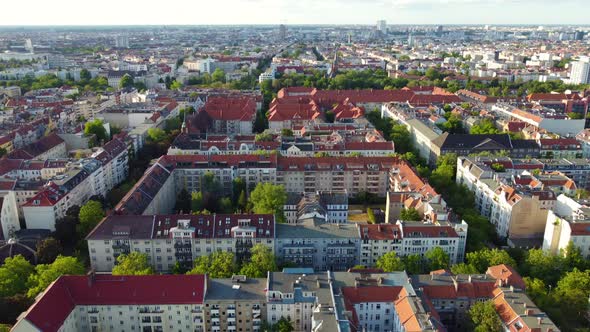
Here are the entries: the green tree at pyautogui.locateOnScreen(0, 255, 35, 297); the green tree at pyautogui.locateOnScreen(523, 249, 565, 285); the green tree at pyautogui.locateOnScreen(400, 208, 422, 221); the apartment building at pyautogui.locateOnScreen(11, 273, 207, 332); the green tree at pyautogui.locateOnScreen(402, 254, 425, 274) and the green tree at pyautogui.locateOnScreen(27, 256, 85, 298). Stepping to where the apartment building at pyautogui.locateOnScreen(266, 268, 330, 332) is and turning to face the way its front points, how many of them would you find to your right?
3

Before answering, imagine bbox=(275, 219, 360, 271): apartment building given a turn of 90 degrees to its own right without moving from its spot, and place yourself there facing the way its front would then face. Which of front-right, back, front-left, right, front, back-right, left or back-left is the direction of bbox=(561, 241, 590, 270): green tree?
back

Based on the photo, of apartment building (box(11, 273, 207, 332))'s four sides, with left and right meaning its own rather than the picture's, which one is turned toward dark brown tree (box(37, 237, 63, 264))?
back

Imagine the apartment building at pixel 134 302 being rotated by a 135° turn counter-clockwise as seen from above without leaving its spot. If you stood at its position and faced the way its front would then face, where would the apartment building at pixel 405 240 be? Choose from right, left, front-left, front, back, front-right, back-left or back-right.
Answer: front-right

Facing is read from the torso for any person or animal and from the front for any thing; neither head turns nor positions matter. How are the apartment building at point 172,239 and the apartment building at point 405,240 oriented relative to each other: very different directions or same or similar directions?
same or similar directions

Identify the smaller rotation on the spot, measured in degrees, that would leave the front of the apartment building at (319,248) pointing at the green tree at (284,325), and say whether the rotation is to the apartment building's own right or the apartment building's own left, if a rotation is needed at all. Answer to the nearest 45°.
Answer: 0° — it already faces it

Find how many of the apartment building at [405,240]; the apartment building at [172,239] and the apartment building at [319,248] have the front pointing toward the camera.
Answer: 3

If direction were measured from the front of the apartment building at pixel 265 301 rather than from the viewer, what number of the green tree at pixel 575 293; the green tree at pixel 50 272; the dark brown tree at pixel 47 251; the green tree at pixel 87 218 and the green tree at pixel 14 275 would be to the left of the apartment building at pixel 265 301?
1

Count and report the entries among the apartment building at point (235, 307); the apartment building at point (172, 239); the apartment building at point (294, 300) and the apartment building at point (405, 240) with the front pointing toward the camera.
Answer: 4

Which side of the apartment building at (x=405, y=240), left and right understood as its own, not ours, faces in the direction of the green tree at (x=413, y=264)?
front

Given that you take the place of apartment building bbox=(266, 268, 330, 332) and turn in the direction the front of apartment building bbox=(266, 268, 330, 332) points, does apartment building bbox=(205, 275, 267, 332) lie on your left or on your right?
on your right

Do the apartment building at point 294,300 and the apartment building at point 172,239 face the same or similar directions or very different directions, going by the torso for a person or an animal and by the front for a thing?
same or similar directions

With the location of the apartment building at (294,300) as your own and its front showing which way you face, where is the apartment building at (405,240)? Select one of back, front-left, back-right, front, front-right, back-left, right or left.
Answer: back-left

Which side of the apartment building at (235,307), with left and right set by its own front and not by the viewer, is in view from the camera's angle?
front

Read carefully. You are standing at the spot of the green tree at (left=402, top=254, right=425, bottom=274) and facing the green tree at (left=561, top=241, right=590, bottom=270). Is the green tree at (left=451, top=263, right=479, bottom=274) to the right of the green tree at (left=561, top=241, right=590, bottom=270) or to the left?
right

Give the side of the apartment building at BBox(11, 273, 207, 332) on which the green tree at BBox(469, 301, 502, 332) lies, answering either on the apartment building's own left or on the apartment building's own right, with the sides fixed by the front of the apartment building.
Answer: on the apartment building's own left

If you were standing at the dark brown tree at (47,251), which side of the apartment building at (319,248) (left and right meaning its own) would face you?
right
